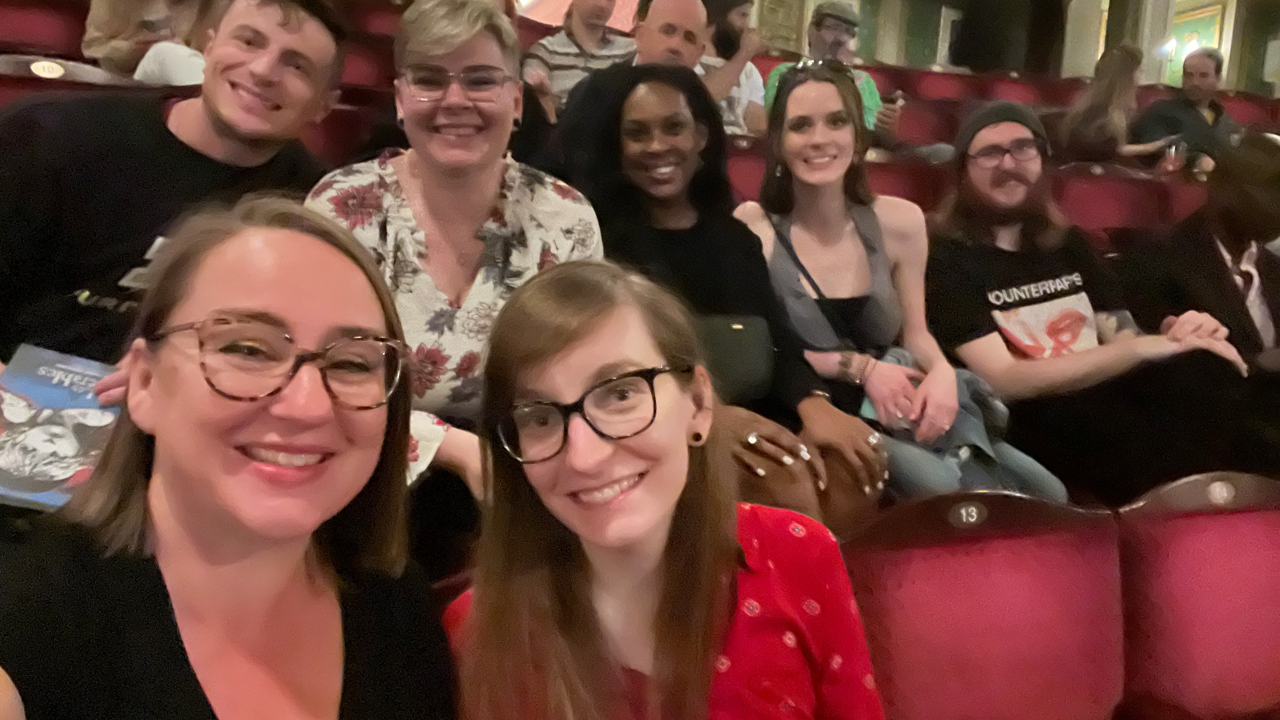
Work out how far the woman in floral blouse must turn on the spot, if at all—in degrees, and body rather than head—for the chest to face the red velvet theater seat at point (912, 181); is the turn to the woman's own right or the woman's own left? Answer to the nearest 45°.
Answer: approximately 135° to the woman's own left

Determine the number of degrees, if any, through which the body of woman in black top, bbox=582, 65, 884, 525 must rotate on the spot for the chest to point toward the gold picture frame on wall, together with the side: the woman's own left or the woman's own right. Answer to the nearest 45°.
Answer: approximately 135° to the woman's own left
